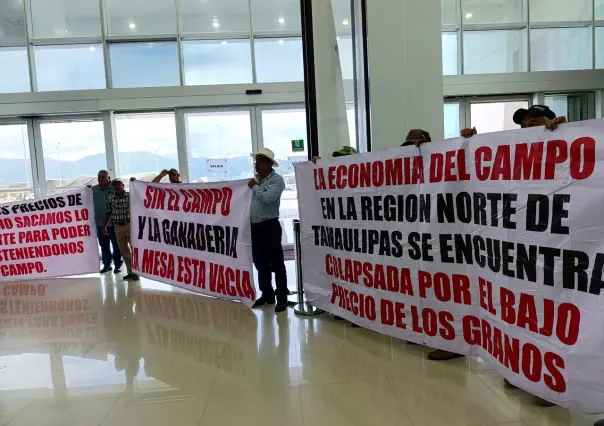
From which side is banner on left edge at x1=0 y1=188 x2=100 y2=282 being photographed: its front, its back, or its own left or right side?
front

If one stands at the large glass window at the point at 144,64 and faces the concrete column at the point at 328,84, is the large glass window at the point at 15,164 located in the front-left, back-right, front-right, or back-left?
back-right

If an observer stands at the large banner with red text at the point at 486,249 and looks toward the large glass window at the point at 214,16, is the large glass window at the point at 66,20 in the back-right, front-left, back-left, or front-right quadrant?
front-left

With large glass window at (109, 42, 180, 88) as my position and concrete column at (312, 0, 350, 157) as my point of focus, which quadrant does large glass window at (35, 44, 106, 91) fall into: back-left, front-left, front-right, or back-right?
back-right

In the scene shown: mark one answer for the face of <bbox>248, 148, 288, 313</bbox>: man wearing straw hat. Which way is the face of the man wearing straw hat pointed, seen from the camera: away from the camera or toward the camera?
toward the camera

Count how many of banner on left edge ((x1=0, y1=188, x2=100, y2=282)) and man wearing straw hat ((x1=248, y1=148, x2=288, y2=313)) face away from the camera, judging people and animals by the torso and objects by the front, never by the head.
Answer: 0

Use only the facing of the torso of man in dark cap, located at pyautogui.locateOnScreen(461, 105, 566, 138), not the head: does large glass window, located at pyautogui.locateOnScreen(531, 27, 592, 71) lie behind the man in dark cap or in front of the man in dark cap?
behind

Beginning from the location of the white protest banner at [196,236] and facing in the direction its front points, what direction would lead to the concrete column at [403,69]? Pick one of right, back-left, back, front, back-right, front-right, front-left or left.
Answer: back-left

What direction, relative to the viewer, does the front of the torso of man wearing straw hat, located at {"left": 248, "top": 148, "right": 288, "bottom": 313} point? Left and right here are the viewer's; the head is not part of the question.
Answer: facing the viewer and to the left of the viewer
